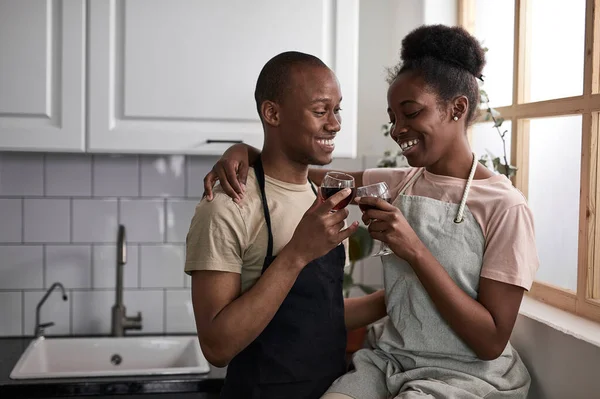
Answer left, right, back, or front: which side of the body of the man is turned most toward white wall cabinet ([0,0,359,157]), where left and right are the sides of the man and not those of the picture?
back

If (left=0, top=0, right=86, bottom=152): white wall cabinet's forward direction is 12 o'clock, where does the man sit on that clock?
The man is roughly at 11 o'clock from the white wall cabinet.

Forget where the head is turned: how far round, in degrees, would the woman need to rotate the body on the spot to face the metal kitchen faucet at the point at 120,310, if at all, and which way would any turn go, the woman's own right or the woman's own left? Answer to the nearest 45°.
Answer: approximately 90° to the woman's own right

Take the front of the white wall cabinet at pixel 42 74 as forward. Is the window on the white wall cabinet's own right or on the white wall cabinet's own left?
on the white wall cabinet's own left

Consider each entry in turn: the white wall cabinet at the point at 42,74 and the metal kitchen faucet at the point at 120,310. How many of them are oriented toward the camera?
2

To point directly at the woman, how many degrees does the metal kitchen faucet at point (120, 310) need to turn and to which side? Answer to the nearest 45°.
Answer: approximately 45° to its left

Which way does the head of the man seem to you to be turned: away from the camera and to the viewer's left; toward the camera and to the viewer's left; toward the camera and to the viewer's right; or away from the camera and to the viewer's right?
toward the camera and to the viewer's right

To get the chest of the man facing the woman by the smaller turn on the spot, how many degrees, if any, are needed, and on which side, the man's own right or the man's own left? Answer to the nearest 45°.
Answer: approximately 45° to the man's own left

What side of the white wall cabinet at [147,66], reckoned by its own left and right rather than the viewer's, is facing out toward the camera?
front

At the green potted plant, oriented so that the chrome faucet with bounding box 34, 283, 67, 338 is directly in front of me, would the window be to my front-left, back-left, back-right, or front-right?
back-left

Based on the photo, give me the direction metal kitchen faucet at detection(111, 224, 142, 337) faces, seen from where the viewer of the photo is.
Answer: facing the viewer

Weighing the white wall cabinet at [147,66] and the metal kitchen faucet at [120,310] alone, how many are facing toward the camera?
2

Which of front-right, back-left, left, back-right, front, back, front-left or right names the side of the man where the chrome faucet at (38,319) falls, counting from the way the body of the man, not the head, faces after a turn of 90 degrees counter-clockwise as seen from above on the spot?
left
